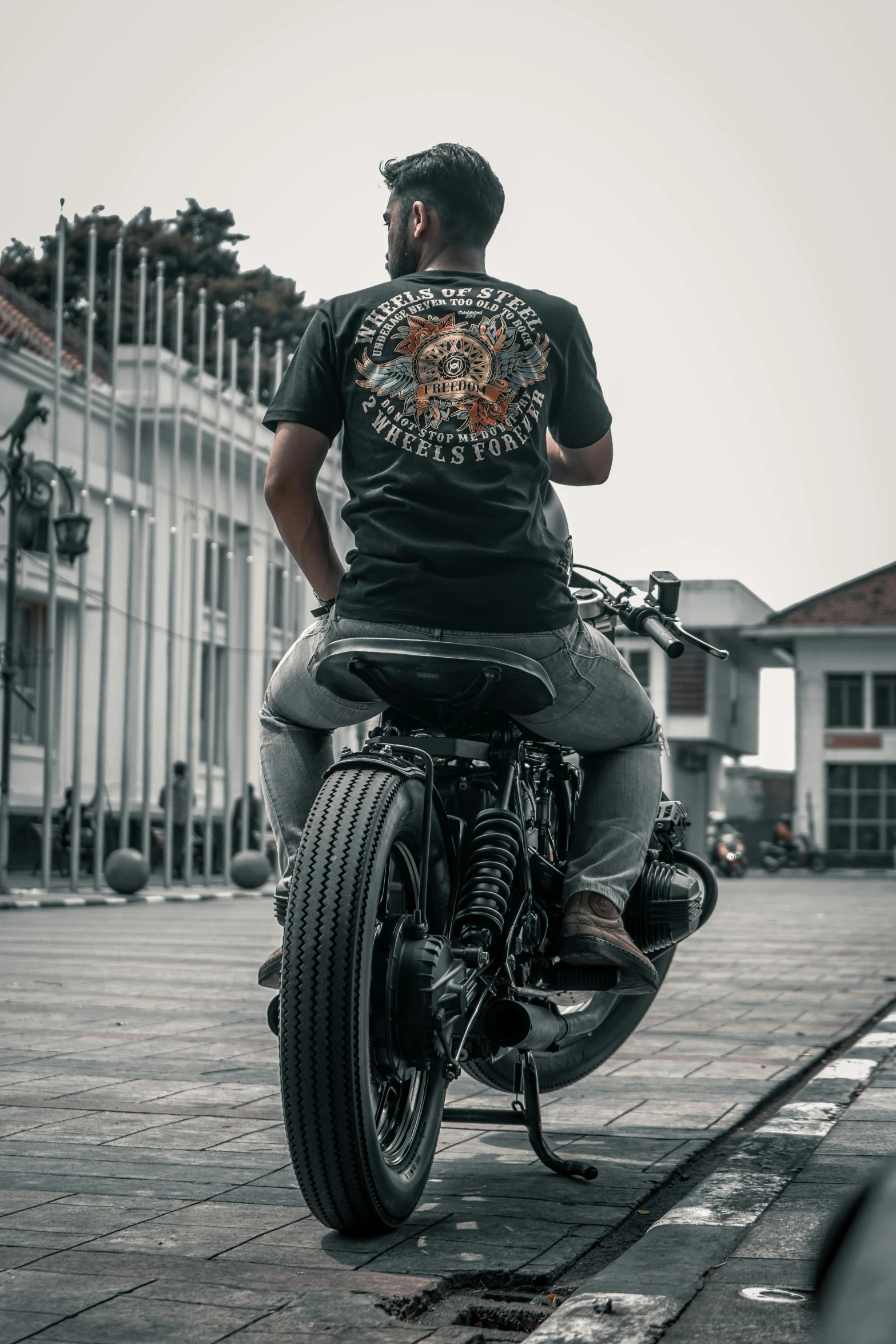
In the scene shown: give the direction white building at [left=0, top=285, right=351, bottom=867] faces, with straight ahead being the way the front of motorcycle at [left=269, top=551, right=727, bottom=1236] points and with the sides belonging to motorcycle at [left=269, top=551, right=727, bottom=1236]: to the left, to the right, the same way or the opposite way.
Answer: to the right

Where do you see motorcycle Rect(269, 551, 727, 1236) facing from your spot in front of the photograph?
facing away from the viewer and to the right of the viewer

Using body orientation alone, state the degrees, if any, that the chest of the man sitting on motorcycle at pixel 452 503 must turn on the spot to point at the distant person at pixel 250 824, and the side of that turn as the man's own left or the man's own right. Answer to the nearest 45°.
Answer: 0° — they already face them

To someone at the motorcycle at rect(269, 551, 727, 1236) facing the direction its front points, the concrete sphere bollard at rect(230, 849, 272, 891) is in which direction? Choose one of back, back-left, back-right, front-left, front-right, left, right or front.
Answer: front-left

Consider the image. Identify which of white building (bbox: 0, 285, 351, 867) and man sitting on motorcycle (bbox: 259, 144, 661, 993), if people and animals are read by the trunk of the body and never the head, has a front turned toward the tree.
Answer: the man sitting on motorcycle

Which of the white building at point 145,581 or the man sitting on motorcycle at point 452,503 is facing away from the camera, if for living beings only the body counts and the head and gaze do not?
the man sitting on motorcycle

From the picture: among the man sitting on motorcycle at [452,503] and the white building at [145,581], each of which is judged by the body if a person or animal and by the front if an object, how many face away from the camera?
1

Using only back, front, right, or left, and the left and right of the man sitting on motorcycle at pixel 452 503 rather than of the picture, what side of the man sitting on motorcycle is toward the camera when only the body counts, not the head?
back

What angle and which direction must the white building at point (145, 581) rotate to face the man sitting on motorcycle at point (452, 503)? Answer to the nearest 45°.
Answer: approximately 45° to its right

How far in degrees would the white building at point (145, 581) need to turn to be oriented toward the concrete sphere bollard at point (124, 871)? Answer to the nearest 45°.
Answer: approximately 45° to its right

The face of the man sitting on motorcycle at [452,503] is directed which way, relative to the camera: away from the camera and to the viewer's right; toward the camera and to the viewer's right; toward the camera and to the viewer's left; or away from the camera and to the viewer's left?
away from the camera and to the viewer's left
